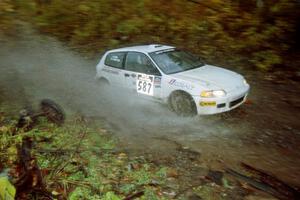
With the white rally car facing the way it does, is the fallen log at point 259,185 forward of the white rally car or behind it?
forward

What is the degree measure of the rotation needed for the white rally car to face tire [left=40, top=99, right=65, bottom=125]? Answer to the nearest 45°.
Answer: approximately 135° to its right

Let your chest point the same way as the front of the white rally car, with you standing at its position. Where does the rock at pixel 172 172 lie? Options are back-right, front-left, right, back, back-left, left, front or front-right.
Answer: front-right

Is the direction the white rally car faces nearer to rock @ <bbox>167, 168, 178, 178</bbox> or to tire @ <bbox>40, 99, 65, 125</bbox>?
the rock

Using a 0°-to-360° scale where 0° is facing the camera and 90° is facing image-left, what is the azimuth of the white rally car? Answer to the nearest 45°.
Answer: approximately 315°
